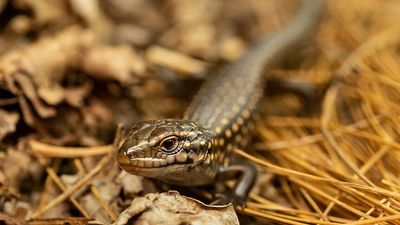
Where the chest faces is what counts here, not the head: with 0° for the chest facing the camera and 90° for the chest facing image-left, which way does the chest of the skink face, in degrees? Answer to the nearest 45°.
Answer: approximately 45°

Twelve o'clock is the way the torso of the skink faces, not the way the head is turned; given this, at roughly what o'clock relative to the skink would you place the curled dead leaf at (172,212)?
The curled dead leaf is roughly at 11 o'clock from the skink.
